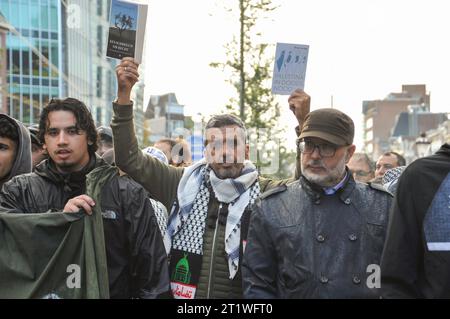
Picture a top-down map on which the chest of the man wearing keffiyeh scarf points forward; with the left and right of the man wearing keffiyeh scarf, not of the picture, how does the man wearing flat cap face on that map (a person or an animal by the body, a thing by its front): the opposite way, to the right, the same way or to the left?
the same way

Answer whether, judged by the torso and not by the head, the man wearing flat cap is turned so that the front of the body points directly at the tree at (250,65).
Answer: no

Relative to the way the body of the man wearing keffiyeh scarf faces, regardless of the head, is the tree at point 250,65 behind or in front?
behind

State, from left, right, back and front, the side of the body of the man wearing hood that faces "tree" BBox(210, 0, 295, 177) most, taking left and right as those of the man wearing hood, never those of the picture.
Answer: back

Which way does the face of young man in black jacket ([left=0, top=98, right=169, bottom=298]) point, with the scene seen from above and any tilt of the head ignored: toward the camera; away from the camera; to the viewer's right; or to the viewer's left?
toward the camera

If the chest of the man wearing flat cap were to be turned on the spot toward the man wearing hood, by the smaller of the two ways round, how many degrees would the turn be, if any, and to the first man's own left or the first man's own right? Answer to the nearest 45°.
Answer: approximately 90° to the first man's own right

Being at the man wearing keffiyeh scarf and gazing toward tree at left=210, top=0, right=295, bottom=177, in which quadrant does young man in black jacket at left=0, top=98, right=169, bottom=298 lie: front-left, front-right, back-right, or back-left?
back-left

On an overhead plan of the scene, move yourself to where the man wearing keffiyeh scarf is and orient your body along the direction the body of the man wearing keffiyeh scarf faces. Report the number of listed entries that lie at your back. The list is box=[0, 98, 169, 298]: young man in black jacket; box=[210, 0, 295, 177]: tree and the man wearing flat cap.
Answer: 1

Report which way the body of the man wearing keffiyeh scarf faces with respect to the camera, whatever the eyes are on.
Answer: toward the camera

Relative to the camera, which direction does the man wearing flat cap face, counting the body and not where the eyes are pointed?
toward the camera

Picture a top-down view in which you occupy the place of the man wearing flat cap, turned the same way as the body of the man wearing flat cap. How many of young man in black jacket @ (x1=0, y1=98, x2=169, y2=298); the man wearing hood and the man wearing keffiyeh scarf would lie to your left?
0

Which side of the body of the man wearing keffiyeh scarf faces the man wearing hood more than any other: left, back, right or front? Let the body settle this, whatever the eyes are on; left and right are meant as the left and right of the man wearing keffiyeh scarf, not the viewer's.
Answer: right

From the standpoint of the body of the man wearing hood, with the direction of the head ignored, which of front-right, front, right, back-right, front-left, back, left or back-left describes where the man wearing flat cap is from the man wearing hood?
left

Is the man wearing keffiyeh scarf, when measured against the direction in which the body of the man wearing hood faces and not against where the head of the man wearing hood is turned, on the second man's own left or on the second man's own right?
on the second man's own left

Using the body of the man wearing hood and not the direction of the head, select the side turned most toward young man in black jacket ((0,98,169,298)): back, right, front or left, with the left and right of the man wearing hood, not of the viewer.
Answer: left

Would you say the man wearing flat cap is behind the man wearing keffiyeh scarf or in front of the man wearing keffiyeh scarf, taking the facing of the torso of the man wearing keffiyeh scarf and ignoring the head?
in front

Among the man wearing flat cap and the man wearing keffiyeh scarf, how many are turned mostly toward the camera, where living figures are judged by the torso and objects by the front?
2

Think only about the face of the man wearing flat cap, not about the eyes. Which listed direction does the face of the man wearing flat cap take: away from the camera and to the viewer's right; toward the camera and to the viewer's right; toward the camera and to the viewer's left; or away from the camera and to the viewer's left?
toward the camera and to the viewer's left
